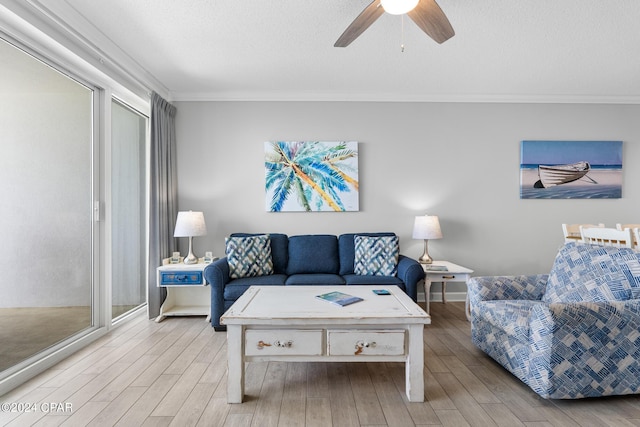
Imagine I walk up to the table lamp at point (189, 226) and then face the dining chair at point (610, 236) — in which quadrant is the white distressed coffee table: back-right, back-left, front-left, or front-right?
front-right

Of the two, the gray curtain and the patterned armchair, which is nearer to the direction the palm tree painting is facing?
the patterned armchair

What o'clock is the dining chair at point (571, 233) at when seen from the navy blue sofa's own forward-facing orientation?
The dining chair is roughly at 9 o'clock from the navy blue sofa.

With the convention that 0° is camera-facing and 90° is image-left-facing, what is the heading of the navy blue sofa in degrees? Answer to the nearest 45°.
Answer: approximately 0°

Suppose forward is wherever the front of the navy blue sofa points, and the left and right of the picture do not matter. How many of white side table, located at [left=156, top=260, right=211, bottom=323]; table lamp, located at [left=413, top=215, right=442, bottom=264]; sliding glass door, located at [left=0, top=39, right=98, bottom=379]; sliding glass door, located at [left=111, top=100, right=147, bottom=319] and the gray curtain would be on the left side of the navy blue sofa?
1

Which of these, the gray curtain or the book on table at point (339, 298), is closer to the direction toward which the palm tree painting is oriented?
the book on table

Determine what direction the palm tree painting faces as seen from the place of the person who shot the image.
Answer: facing the viewer

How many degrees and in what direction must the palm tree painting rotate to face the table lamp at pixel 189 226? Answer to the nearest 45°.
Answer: approximately 90° to its right

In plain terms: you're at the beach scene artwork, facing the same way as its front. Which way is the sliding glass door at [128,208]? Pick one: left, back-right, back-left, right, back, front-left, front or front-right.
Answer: front-right

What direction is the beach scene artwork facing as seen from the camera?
toward the camera

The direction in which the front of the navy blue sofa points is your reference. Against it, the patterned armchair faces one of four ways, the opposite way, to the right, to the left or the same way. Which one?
to the right

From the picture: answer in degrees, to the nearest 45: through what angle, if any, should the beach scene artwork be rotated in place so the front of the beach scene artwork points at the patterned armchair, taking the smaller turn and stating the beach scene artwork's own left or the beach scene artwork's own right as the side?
0° — it already faces it

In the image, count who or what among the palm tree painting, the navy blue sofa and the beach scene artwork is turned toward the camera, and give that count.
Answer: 3

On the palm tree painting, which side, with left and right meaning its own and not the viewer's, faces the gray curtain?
right

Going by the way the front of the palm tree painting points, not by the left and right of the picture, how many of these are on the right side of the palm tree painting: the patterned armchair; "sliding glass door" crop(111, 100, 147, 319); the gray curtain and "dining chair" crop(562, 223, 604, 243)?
2

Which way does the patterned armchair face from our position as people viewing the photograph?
facing the viewer and to the left of the viewer
